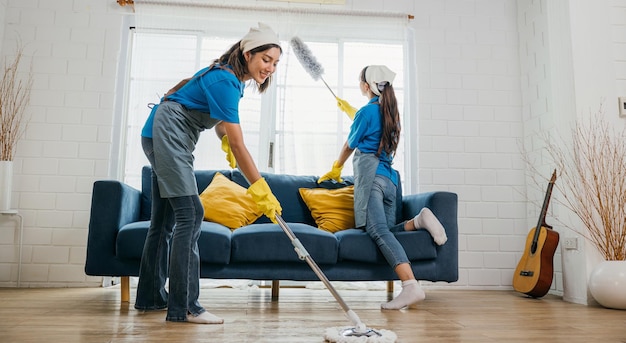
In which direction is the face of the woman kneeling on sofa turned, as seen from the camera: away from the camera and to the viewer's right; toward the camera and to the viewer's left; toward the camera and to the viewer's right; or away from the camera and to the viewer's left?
away from the camera and to the viewer's left

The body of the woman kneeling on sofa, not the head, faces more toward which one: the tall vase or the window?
the window

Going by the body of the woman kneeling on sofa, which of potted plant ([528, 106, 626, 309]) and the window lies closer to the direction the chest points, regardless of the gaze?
the window

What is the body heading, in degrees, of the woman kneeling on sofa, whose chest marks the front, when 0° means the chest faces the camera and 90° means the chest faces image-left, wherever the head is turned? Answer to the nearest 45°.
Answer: approximately 135°

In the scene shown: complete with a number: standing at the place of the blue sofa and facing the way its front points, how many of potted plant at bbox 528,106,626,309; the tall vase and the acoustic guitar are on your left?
2

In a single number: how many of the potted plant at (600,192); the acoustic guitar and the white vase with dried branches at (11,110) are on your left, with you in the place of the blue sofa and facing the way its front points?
2

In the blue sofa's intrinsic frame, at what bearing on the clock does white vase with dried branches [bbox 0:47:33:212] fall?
The white vase with dried branches is roughly at 4 o'clock from the blue sofa.

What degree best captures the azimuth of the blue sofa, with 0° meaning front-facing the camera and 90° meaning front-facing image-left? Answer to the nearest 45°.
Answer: approximately 0°

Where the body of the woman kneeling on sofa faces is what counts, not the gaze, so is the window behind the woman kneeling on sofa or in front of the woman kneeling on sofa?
in front
